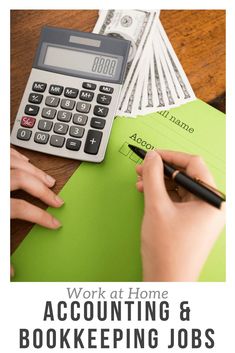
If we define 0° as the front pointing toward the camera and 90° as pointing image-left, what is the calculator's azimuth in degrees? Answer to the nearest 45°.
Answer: approximately 0°
